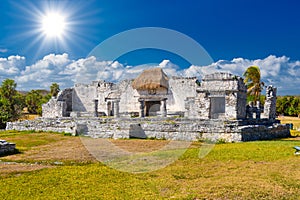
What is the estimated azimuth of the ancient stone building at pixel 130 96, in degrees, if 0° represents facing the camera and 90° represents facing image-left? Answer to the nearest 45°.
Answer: approximately 0°

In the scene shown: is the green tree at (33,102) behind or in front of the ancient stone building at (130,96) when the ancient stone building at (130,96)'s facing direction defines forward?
behind

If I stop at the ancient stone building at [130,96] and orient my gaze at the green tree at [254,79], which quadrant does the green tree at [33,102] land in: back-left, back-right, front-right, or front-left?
back-left

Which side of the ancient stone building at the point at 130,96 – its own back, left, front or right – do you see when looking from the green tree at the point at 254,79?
left
